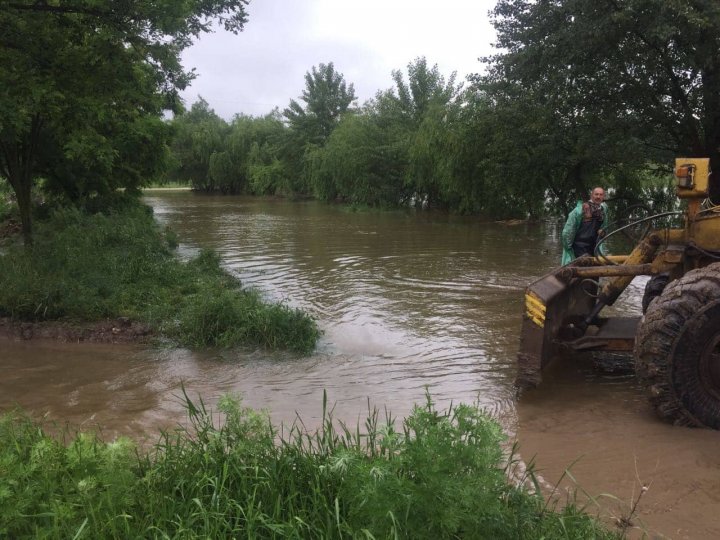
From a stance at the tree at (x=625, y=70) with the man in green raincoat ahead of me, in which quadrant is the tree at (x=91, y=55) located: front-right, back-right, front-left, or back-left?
front-right

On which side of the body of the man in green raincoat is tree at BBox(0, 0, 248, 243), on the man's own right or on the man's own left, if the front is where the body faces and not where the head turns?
on the man's own right

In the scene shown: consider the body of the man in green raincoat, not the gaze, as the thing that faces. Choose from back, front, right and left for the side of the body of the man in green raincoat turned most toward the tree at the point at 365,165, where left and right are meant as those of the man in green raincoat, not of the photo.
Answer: back

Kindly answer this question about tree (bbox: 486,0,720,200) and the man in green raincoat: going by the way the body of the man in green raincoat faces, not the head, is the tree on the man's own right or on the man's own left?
on the man's own left

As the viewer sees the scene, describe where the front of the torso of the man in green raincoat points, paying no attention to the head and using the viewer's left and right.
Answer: facing the viewer and to the right of the viewer
